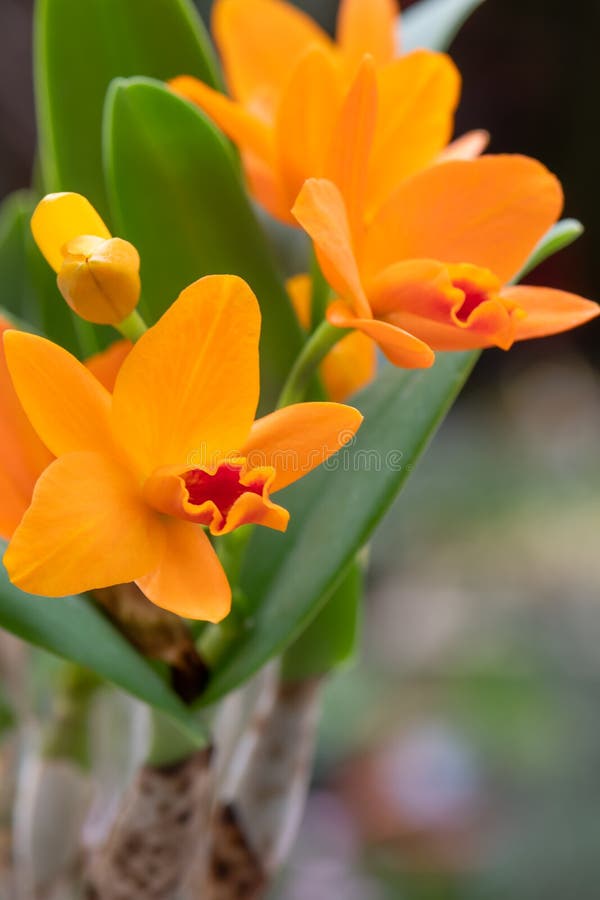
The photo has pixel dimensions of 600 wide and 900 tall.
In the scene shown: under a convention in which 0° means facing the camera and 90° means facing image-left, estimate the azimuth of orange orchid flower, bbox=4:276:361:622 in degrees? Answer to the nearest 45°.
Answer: approximately 315°

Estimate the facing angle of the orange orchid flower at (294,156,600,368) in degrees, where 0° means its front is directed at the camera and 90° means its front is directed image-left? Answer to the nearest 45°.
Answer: approximately 315°

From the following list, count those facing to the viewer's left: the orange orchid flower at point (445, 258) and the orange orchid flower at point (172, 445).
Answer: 0
